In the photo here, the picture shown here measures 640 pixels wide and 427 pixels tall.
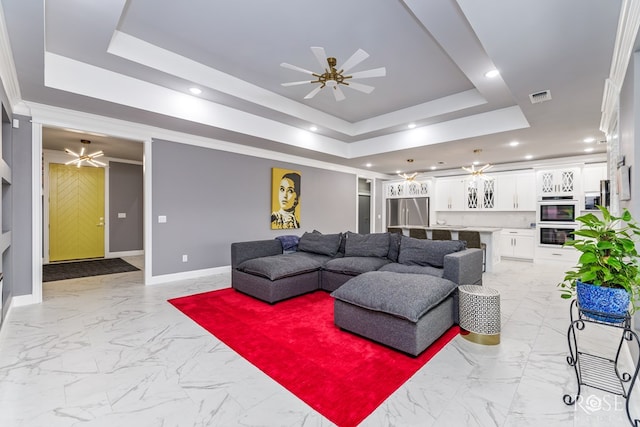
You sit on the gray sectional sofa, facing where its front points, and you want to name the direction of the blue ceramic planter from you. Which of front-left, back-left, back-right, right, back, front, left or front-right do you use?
left

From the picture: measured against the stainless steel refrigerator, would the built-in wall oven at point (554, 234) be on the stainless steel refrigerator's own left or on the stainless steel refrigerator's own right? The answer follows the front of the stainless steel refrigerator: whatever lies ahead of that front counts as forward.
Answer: on the stainless steel refrigerator's own left

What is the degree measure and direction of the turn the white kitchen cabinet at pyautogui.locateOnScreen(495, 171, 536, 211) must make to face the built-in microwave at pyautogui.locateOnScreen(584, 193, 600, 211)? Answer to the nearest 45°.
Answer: approximately 90° to its left

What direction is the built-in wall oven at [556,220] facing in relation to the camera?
toward the camera

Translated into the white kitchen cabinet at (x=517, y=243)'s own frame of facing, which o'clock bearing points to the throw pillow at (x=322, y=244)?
The throw pillow is roughly at 1 o'clock from the white kitchen cabinet.

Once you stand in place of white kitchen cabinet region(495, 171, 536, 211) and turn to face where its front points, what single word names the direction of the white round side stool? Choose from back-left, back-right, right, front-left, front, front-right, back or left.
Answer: front

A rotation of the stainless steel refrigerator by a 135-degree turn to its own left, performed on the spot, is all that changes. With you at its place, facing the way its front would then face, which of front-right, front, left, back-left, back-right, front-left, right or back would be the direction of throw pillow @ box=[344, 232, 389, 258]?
back-right

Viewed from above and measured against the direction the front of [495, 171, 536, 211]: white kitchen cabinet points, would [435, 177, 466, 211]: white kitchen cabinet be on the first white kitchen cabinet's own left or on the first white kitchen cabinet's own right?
on the first white kitchen cabinet's own right

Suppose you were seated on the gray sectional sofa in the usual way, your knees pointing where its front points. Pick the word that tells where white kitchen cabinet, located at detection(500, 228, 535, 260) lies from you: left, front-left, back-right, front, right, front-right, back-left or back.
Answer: back

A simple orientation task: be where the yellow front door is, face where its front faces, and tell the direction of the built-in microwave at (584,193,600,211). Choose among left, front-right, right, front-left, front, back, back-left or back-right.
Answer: front-left

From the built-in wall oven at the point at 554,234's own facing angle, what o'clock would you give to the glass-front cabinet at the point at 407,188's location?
The glass-front cabinet is roughly at 3 o'clock from the built-in wall oven.

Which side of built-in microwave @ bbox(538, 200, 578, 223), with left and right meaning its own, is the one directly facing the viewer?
front

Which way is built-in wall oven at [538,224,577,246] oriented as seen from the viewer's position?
toward the camera

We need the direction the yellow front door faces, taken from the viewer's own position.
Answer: facing the viewer

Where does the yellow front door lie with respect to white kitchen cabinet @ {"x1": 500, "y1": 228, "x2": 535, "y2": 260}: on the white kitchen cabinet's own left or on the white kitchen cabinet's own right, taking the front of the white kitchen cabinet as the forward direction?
on the white kitchen cabinet's own right

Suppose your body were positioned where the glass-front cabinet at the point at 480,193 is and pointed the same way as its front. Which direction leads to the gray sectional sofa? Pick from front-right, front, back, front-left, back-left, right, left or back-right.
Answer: front

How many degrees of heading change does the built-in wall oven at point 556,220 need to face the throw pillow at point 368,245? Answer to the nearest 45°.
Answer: approximately 45° to its right
